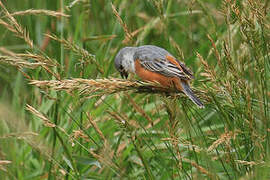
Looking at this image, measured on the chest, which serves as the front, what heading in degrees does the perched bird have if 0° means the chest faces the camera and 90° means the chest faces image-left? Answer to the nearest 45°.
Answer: approximately 90°

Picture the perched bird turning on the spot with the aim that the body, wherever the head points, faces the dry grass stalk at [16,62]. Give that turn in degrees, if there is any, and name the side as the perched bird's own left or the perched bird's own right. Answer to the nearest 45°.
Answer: approximately 45° to the perched bird's own left
